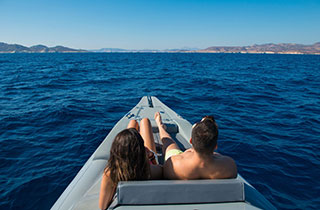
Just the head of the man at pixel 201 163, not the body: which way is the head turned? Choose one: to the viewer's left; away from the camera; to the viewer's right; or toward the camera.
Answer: away from the camera

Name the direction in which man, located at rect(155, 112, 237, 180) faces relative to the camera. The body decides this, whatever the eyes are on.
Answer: away from the camera

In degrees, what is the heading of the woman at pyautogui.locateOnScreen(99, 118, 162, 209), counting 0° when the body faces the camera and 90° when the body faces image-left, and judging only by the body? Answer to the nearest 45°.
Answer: approximately 180°

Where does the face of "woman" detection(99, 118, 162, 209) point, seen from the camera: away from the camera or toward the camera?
away from the camera

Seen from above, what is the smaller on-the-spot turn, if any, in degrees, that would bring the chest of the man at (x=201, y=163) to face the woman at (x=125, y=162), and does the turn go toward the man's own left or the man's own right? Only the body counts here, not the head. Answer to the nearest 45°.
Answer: approximately 90° to the man's own left

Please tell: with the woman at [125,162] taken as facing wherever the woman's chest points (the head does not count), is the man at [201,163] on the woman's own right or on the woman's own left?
on the woman's own right

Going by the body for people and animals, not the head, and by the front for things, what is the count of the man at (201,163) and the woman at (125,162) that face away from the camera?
2
